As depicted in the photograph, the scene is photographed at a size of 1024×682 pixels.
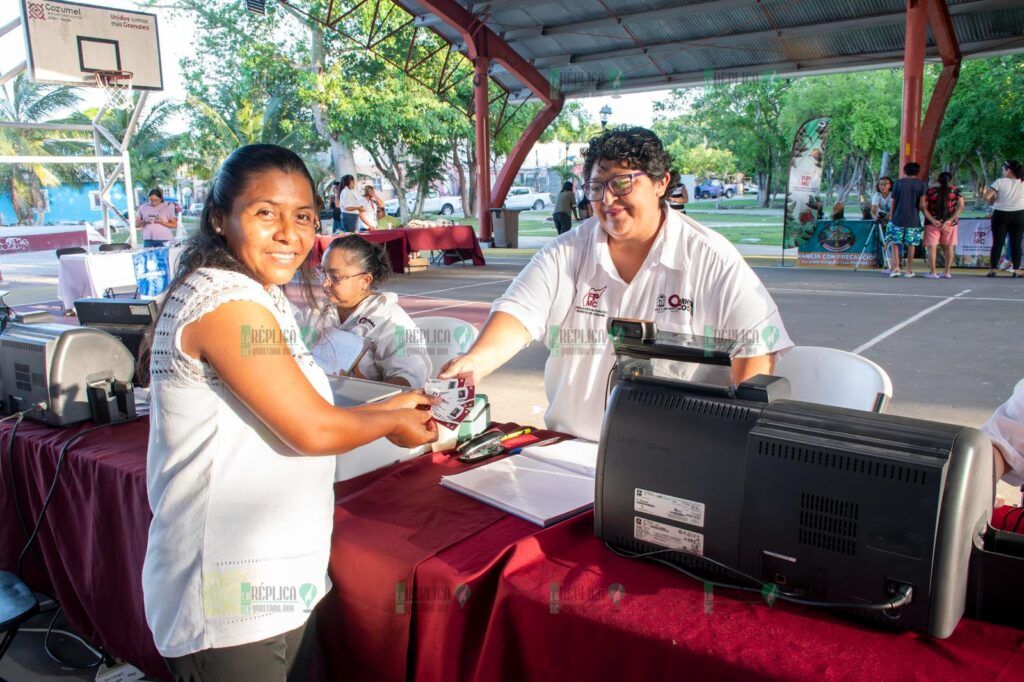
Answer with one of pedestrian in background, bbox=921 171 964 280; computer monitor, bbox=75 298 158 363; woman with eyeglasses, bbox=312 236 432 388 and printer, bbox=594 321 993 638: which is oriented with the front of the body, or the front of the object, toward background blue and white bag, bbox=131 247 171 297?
the computer monitor

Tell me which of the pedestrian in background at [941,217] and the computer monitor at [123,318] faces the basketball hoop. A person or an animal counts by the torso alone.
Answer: the computer monitor

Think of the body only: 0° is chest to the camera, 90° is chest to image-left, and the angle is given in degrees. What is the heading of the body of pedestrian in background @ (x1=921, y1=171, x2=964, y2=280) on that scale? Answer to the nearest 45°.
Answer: approximately 180°

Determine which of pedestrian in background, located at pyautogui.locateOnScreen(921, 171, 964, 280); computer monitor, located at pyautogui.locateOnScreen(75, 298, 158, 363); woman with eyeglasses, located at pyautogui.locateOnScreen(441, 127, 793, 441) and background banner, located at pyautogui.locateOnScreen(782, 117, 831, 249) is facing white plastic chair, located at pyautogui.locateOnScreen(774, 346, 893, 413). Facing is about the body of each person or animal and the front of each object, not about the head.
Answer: the background banner

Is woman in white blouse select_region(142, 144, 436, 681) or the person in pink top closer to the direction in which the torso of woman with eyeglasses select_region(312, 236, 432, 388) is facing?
the woman in white blouse

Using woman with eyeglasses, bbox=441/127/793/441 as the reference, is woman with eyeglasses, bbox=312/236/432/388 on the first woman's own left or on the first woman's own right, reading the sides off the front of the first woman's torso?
on the first woman's own right
